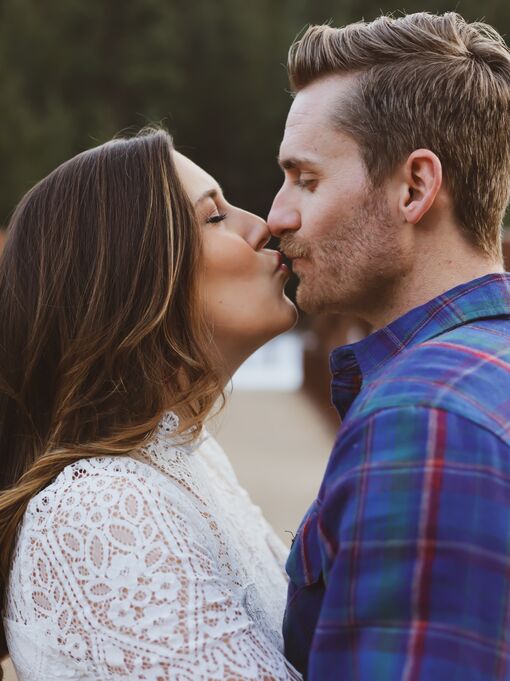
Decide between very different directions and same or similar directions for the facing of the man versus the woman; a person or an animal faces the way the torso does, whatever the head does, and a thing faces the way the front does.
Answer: very different directions

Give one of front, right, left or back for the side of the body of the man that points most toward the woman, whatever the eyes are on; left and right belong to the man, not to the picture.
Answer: front

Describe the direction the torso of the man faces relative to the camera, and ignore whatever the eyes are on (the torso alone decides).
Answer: to the viewer's left

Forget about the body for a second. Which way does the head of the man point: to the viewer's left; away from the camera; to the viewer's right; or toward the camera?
to the viewer's left

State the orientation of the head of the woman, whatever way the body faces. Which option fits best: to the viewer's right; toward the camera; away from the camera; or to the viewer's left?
to the viewer's right

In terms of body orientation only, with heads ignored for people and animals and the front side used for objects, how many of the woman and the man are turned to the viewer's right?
1

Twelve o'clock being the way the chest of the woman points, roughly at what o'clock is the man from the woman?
The man is roughly at 1 o'clock from the woman.

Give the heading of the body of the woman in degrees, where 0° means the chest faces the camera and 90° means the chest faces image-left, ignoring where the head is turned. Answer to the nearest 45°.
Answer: approximately 270°
